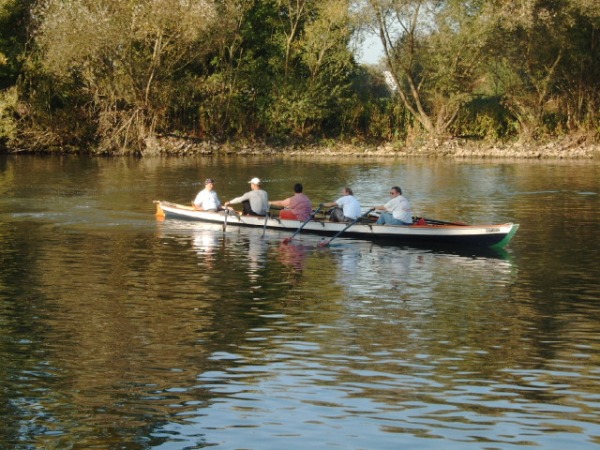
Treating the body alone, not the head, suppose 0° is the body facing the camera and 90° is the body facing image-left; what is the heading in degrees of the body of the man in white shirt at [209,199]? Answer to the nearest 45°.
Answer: approximately 315°

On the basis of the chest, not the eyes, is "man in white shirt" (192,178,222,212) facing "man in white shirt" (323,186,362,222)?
yes

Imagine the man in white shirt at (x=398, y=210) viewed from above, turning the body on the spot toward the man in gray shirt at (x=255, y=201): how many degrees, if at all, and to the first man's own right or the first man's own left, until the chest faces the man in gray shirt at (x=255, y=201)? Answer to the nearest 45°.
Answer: approximately 45° to the first man's own right

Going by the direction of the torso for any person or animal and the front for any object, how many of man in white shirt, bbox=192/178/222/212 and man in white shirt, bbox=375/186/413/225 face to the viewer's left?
1

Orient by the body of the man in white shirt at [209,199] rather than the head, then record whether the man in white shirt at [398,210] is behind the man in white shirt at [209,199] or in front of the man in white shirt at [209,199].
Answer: in front

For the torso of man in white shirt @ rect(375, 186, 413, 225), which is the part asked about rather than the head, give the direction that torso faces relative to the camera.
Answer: to the viewer's left

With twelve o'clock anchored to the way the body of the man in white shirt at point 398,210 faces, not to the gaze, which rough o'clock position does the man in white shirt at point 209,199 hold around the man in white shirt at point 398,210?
the man in white shirt at point 209,199 is roughly at 1 o'clock from the man in white shirt at point 398,210.
